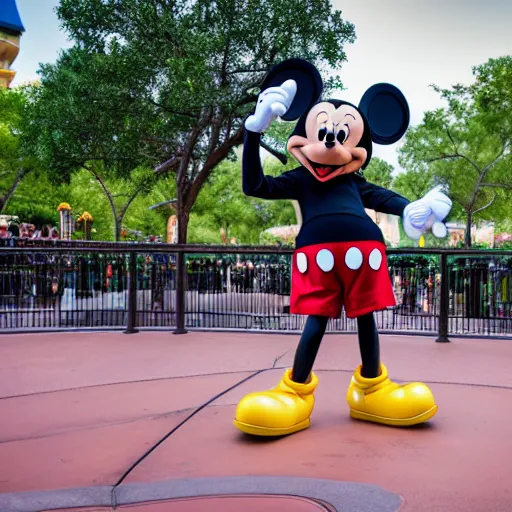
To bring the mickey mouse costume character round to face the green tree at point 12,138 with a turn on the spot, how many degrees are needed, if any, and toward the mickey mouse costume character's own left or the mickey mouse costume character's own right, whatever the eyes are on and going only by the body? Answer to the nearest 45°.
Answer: approximately 135° to the mickey mouse costume character's own right

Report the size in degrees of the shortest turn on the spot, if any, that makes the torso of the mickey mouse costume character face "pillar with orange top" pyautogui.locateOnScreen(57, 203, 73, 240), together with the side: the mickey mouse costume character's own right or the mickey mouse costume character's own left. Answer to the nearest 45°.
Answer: approximately 135° to the mickey mouse costume character's own right

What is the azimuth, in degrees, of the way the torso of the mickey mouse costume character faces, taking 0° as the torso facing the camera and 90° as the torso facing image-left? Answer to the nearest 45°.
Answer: approximately 0°

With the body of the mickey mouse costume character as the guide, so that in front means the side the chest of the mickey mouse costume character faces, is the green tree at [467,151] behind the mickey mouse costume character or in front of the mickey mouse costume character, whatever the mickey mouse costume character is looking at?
behind

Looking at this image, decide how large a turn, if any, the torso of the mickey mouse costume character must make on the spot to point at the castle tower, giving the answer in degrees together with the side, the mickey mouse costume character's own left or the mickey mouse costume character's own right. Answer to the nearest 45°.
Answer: approximately 135° to the mickey mouse costume character's own right

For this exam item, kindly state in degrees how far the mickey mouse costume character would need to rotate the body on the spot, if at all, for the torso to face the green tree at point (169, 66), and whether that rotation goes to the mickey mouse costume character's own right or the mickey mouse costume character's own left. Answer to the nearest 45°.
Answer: approximately 180°
